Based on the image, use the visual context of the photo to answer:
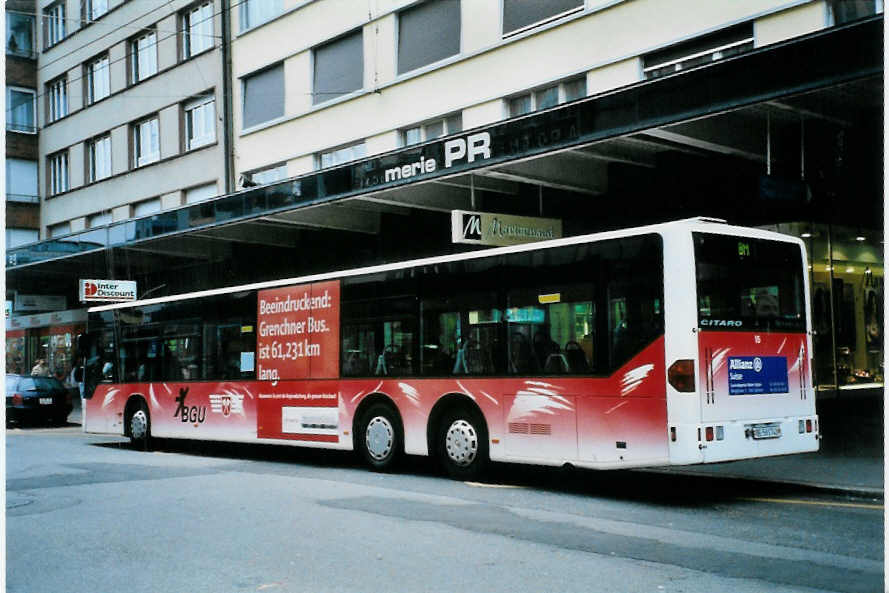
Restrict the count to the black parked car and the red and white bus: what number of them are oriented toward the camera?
0

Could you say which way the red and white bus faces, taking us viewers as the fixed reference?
facing away from the viewer and to the left of the viewer

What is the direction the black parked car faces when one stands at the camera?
facing away from the viewer and to the left of the viewer

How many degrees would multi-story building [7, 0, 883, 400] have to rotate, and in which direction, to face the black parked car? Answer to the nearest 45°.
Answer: approximately 90° to its right

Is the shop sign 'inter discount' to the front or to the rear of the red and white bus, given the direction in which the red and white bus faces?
to the front

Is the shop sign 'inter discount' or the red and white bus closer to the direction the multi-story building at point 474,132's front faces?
the red and white bus

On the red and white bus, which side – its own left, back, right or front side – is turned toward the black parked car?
front

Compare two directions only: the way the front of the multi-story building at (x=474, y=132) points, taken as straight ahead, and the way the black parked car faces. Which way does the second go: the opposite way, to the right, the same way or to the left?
to the right

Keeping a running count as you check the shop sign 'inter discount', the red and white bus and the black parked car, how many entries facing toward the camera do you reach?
1

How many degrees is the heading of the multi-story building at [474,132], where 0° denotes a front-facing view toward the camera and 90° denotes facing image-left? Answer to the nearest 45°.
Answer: approximately 45°

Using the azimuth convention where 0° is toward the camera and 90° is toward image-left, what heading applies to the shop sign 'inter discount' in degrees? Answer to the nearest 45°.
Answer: approximately 0°
